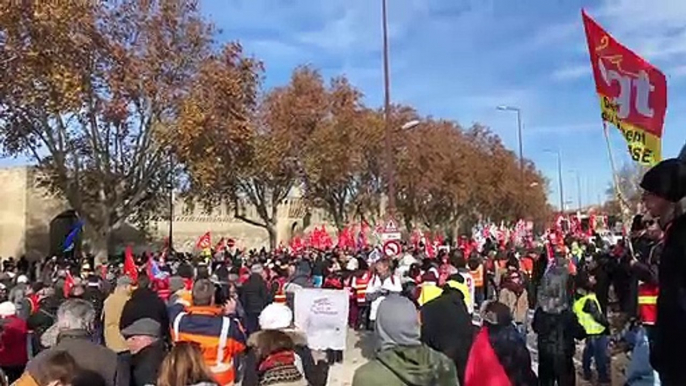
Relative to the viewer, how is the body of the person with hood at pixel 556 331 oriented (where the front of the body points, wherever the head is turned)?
away from the camera

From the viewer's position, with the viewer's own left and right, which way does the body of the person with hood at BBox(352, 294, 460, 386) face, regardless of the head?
facing away from the viewer

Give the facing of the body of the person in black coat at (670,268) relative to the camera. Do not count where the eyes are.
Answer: to the viewer's left

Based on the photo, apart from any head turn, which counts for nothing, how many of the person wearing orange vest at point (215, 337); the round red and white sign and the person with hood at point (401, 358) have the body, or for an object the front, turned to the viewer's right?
0

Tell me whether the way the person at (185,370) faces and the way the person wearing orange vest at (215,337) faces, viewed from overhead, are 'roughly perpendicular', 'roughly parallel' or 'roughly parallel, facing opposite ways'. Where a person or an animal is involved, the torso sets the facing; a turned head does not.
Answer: roughly parallel

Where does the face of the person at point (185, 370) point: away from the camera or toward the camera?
away from the camera

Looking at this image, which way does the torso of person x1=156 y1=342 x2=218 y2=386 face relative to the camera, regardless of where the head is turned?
away from the camera

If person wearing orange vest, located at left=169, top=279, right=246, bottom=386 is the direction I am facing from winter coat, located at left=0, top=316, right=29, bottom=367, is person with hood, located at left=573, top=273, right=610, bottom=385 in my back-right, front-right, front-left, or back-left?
front-left

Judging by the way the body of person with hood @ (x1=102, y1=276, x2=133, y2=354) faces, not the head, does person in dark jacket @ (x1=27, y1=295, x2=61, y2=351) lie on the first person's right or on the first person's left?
on the first person's left

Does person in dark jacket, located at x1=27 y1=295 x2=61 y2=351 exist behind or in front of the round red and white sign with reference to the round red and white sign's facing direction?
in front

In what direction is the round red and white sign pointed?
toward the camera

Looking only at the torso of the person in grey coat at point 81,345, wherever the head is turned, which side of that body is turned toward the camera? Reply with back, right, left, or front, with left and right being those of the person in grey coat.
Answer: back

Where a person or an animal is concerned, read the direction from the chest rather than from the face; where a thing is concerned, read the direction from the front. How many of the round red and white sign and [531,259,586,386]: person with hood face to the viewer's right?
0

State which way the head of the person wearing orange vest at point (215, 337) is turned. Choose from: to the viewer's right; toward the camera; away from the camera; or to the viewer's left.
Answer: away from the camera

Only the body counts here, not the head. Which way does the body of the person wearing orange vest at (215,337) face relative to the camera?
away from the camera

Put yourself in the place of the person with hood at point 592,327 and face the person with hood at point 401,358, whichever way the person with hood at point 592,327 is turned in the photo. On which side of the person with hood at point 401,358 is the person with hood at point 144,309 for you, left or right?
right

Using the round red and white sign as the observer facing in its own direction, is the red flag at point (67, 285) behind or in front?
in front
